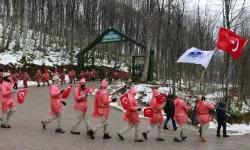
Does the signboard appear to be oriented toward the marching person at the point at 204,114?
yes

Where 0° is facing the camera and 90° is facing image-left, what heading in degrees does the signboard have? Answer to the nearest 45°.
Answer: approximately 0°

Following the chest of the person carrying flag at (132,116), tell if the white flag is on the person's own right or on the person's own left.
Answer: on the person's own left
